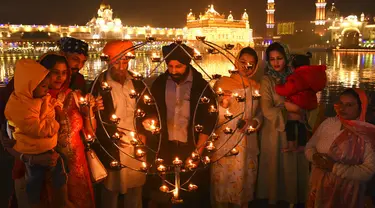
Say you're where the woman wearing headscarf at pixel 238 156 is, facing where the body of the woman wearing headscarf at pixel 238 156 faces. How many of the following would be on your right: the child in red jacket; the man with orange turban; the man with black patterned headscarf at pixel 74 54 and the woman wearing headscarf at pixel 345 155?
2

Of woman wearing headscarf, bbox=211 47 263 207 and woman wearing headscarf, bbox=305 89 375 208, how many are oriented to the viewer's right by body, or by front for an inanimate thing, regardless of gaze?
0

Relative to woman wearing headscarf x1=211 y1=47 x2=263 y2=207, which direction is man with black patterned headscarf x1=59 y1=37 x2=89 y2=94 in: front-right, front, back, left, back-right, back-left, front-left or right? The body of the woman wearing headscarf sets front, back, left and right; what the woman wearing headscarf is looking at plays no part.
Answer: right

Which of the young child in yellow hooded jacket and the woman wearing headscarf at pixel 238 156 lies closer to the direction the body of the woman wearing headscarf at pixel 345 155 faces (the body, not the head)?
the young child in yellow hooded jacket

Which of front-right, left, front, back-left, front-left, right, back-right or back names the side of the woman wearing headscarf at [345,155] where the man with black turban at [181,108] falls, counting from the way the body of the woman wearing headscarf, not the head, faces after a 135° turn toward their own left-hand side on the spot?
back

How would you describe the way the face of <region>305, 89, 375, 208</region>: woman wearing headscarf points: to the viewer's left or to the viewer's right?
to the viewer's left

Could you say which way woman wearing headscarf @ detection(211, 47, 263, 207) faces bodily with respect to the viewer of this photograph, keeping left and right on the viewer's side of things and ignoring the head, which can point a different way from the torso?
facing the viewer

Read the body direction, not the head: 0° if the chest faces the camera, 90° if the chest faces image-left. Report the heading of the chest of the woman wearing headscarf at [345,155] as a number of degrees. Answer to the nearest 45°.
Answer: approximately 45°

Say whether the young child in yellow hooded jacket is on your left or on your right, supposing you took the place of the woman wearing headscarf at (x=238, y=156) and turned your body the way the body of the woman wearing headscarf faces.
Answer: on your right

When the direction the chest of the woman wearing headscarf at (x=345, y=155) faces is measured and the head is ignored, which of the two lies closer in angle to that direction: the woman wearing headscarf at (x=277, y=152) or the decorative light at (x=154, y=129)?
the decorative light

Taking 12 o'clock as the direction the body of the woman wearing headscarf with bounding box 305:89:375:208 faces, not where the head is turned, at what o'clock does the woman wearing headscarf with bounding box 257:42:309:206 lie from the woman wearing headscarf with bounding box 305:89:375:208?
the woman wearing headscarf with bounding box 257:42:309:206 is roughly at 3 o'clock from the woman wearing headscarf with bounding box 305:89:375:208.
